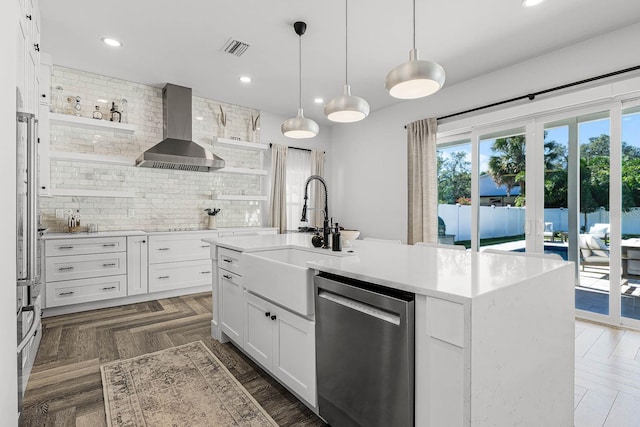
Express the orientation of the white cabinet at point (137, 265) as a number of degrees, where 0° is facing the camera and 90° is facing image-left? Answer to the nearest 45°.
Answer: approximately 0°

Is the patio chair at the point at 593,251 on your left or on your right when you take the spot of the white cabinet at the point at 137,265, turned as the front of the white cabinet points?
on your left

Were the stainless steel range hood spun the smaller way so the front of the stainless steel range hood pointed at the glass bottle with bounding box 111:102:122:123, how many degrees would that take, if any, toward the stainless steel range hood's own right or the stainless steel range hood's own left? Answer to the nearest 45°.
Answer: approximately 90° to the stainless steel range hood's own right

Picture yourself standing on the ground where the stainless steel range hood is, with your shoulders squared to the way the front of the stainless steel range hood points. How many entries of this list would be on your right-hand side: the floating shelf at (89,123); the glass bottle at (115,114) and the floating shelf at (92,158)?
3

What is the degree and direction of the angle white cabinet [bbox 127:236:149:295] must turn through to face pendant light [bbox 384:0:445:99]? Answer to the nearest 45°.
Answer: approximately 45° to its left

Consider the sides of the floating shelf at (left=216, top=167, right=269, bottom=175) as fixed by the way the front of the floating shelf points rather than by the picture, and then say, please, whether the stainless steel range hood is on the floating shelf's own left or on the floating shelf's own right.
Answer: on the floating shelf's own right

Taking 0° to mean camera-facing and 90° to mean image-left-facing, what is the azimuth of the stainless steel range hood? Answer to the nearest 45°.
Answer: approximately 0°

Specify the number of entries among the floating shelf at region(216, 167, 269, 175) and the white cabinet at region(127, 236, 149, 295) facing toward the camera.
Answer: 2

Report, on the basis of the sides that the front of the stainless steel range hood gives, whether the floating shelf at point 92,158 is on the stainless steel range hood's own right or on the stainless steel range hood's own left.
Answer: on the stainless steel range hood's own right

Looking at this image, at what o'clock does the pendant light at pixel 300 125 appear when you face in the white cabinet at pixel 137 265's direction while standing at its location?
The pendant light is roughly at 11 o'clock from the white cabinet.

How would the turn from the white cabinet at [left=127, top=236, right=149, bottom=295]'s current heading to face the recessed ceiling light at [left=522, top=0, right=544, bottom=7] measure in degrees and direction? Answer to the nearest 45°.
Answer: approximately 45° to its left

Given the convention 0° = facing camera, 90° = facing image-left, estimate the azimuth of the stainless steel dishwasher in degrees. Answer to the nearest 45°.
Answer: approximately 45°
